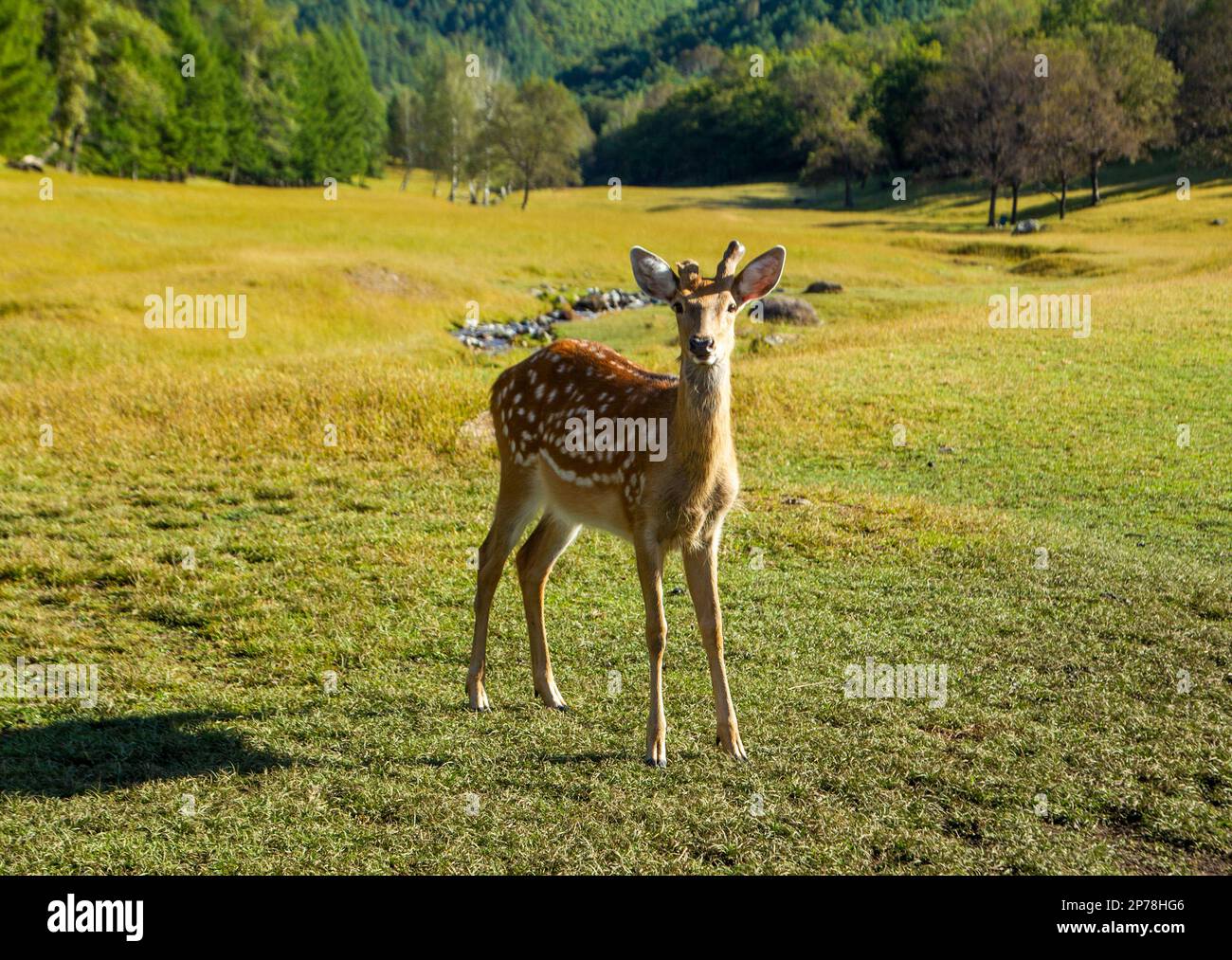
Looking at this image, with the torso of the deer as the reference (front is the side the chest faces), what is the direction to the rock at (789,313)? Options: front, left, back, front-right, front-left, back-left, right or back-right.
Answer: back-left

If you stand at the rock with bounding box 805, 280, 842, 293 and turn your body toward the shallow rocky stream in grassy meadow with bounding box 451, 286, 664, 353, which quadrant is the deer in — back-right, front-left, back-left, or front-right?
front-left

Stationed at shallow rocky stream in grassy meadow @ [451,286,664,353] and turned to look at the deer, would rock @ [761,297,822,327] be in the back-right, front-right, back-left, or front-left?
front-left

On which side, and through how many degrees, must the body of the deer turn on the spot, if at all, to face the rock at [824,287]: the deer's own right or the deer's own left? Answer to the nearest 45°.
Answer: approximately 135° to the deer's own left

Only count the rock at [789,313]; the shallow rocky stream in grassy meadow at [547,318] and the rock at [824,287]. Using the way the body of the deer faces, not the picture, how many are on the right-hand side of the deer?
0

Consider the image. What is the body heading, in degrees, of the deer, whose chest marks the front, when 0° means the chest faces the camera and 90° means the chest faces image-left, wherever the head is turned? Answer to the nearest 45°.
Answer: approximately 315°

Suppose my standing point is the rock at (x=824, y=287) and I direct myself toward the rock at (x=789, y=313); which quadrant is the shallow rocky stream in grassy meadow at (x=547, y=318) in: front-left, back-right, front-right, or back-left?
front-right

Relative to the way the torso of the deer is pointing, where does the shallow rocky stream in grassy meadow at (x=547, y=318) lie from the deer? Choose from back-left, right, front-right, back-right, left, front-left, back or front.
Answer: back-left
